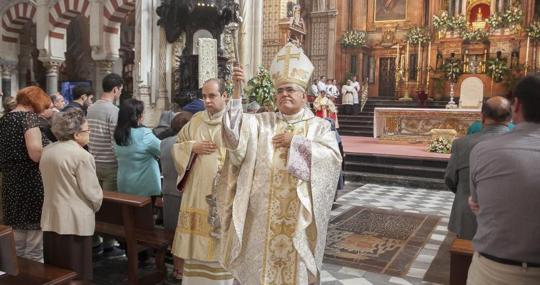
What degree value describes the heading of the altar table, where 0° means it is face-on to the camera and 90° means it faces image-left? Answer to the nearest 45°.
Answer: approximately 0°

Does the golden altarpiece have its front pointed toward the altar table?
yes

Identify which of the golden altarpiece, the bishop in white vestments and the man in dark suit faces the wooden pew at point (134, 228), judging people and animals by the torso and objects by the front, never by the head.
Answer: the golden altarpiece

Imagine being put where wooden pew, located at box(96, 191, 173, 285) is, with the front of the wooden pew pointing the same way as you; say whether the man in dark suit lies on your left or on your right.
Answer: on your right

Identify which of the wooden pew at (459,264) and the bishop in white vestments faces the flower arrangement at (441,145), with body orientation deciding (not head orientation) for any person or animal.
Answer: the wooden pew

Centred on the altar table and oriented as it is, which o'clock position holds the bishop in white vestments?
The bishop in white vestments is roughly at 12 o'clock from the altar table.

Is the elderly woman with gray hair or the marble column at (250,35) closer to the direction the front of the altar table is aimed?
the elderly woman with gray hair

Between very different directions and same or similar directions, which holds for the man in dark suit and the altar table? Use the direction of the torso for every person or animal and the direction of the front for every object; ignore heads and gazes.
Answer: very different directions

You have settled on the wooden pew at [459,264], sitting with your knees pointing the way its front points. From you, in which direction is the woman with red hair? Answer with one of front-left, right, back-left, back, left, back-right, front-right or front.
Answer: left

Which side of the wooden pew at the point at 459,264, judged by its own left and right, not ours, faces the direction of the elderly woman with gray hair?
left

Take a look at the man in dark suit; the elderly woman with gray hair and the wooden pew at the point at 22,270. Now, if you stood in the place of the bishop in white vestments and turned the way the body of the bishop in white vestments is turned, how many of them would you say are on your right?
2

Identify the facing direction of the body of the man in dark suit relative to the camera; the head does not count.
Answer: away from the camera

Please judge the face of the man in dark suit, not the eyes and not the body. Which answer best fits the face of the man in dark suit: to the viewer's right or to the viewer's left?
to the viewer's left
